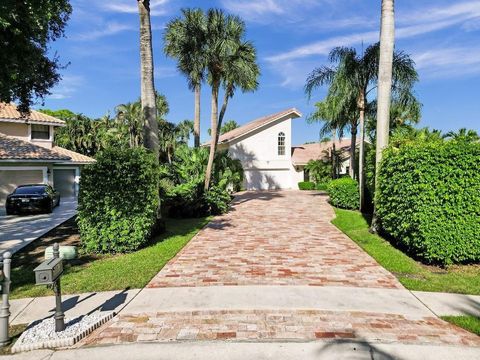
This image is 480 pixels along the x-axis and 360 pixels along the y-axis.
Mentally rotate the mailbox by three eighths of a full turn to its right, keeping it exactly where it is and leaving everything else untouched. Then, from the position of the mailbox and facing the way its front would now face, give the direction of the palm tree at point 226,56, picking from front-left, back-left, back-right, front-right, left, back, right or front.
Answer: front-right

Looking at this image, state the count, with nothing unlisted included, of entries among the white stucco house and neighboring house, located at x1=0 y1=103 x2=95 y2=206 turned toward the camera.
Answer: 2

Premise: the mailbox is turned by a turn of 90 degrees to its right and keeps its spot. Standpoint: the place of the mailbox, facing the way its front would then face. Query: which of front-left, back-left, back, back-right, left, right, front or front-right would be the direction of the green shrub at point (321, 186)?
right

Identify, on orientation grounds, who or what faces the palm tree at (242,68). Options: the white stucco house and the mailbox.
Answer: the white stucco house

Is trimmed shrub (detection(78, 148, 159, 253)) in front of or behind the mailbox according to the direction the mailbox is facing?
behind

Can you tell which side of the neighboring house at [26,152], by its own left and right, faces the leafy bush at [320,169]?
left

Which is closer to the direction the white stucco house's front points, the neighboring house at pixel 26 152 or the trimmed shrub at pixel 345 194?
the trimmed shrub

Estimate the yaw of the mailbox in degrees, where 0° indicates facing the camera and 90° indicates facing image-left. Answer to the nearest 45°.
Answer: approximately 45°

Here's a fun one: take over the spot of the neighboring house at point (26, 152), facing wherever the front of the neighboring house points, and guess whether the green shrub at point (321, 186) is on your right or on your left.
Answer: on your left
